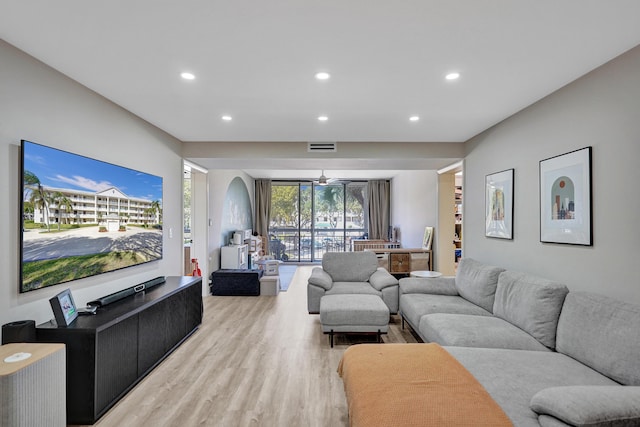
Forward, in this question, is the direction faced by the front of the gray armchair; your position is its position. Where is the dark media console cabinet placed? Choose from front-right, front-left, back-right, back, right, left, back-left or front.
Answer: front-right

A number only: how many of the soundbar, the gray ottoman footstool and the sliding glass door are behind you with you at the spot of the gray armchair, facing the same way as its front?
1

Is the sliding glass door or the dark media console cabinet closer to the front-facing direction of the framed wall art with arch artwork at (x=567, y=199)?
the dark media console cabinet

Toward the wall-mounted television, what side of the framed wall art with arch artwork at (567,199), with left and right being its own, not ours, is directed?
front

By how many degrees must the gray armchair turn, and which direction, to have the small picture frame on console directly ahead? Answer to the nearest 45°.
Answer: approximately 45° to its right

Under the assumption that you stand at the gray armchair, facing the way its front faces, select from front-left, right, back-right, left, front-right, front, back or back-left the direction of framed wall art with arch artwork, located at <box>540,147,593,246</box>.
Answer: front-left

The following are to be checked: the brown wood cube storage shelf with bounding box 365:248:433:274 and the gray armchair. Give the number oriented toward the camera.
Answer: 2

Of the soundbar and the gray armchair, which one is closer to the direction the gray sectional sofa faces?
the soundbar

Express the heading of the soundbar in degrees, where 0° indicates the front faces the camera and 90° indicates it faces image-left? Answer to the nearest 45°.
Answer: approximately 315°

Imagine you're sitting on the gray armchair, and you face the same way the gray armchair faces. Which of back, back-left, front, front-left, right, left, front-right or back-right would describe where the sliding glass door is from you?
back

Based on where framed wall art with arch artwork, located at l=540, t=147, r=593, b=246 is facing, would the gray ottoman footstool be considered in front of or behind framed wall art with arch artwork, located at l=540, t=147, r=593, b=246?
in front
